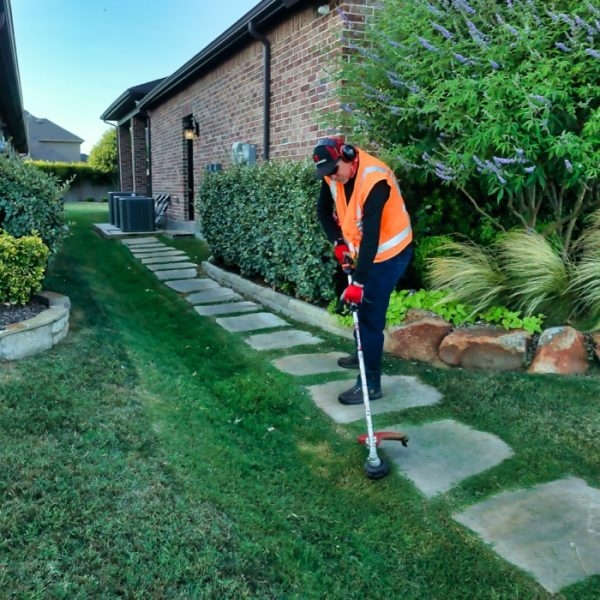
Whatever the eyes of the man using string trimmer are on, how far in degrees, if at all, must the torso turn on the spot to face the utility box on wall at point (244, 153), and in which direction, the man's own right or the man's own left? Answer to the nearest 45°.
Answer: approximately 135° to the man's own right

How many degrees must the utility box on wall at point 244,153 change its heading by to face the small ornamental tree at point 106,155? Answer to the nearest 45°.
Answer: approximately 135° to its right

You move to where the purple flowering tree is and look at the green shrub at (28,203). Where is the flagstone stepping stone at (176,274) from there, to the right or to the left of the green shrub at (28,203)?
right

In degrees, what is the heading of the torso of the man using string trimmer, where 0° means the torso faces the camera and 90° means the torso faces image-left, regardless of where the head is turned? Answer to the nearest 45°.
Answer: approximately 45°

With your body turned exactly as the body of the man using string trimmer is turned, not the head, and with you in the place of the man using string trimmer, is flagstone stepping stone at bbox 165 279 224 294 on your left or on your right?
on your right

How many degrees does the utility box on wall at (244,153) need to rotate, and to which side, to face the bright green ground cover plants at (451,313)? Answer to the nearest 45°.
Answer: approximately 45° to its left

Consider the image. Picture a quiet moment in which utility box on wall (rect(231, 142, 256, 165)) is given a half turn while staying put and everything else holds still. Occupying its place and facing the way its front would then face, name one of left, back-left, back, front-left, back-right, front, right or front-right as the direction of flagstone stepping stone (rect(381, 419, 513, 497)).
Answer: back-right

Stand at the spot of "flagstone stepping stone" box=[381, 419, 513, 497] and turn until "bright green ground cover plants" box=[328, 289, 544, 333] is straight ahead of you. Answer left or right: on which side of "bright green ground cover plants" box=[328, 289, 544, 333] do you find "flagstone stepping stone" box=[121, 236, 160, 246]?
left

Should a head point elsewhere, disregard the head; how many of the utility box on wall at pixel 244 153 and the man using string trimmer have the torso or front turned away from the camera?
0
